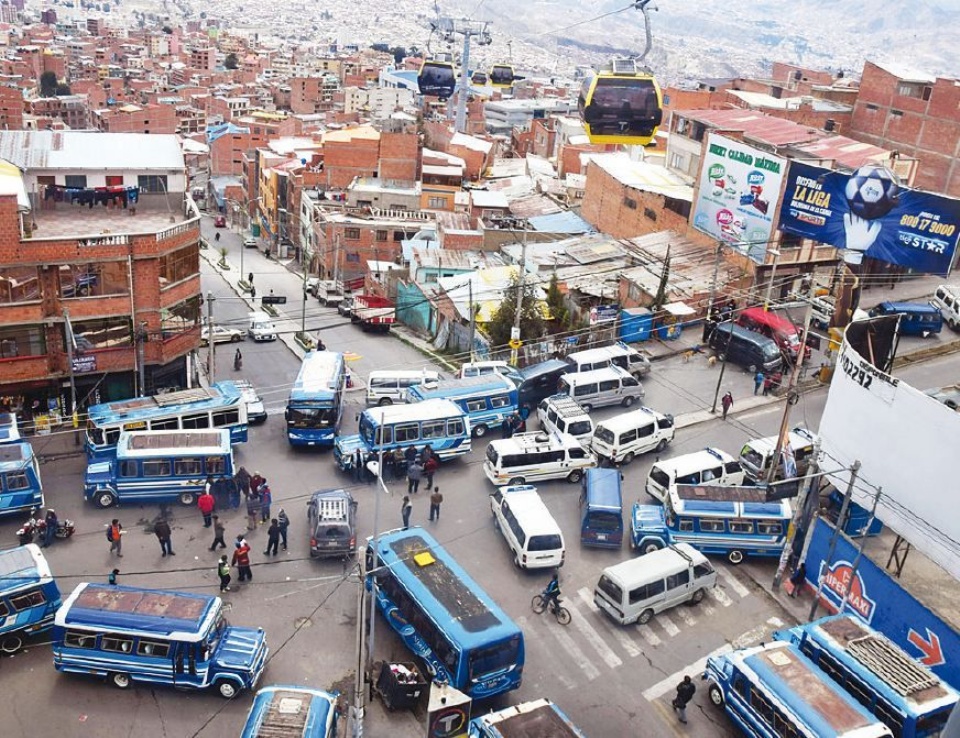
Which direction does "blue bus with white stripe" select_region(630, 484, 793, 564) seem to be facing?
to the viewer's left

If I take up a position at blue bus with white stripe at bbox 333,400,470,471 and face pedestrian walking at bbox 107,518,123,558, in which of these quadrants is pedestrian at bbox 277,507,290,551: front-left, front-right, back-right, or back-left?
front-left

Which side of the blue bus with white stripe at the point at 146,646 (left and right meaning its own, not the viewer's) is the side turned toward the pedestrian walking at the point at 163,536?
left

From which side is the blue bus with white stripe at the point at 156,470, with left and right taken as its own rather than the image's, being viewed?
left

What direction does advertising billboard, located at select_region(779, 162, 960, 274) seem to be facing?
toward the camera

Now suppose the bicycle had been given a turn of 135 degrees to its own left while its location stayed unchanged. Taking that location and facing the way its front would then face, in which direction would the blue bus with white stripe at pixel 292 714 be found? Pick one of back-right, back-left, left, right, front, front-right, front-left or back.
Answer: front-right

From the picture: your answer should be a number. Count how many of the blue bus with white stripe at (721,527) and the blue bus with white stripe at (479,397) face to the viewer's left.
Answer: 2

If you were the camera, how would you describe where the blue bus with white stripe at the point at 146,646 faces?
facing to the right of the viewer

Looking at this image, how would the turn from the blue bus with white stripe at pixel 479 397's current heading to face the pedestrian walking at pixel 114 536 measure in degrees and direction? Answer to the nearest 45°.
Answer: approximately 45° to its left

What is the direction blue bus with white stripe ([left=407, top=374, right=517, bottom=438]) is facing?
to the viewer's left
